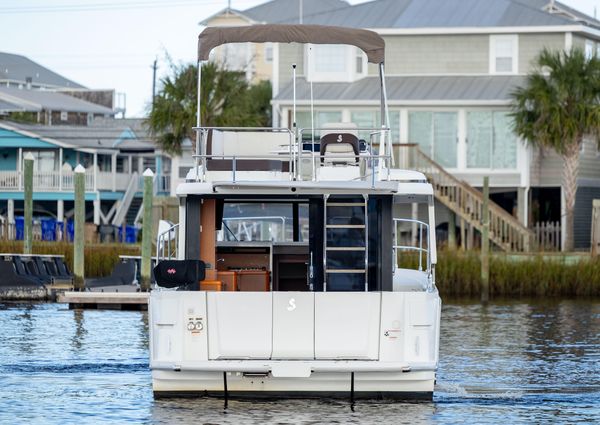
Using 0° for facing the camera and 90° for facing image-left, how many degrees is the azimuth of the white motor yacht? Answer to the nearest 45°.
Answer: approximately 180°

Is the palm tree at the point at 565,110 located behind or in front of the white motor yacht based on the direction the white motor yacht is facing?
in front

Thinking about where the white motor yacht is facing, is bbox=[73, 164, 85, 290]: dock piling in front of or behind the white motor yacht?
in front

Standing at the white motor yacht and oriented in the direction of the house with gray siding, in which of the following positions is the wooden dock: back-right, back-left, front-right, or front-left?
front-left

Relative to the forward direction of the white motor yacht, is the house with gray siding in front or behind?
in front

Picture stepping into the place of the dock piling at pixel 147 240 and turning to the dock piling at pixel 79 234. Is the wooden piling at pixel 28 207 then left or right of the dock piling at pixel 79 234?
right
